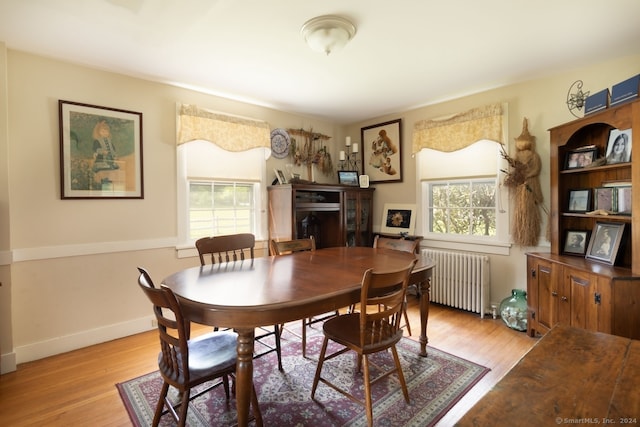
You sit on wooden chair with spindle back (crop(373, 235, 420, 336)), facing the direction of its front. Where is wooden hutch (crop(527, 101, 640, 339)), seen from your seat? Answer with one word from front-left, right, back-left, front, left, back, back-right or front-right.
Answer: back-left

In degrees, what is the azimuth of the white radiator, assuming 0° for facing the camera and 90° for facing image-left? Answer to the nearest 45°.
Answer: approximately 45°

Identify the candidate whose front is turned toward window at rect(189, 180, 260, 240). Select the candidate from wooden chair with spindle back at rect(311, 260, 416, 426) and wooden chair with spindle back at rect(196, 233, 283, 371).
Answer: wooden chair with spindle back at rect(311, 260, 416, 426)

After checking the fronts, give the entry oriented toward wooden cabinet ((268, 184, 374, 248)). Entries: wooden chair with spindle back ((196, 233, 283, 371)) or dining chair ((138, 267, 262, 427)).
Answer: the dining chair

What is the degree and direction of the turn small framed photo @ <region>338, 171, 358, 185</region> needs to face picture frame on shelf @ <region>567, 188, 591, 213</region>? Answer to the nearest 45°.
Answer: approximately 45° to its left

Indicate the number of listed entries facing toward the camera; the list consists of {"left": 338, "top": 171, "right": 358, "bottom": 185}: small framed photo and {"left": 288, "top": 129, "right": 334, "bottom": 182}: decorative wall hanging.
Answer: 2

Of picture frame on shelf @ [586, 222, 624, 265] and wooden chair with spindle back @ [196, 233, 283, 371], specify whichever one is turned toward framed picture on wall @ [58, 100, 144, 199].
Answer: the picture frame on shelf

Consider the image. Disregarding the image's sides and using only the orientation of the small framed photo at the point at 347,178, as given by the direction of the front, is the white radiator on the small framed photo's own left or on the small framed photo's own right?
on the small framed photo's own left

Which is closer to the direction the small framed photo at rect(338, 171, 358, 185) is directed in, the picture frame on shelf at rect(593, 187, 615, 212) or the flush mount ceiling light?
the flush mount ceiling light
